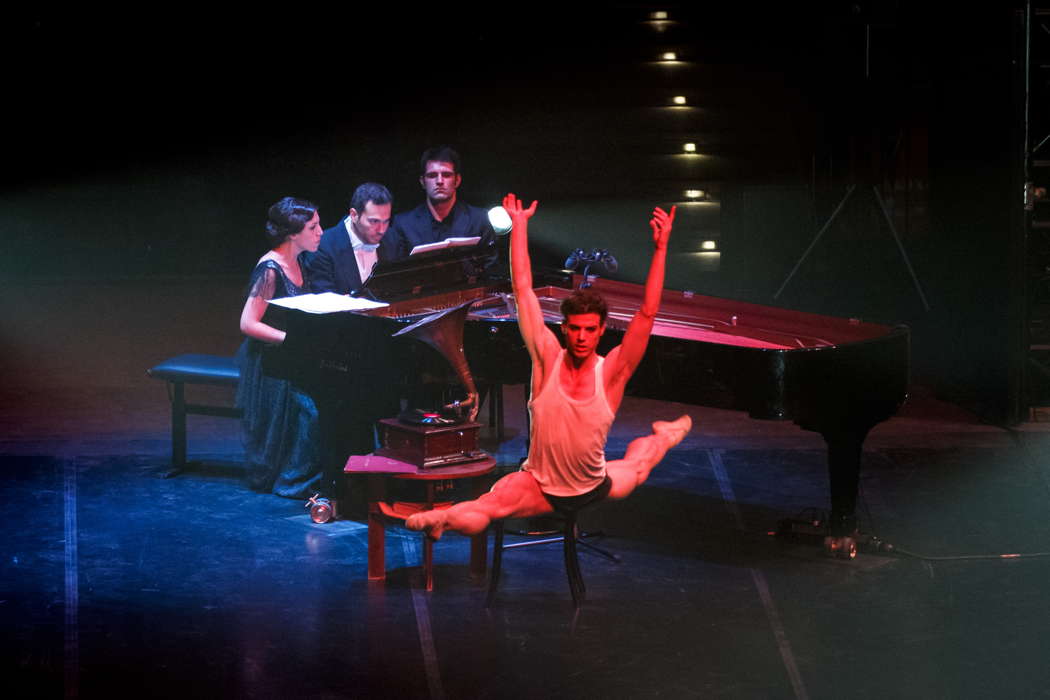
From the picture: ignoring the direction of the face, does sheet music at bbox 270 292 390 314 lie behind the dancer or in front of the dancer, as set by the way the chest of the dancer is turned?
behind

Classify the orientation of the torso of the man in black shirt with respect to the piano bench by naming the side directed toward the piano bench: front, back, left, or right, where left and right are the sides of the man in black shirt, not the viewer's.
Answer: right

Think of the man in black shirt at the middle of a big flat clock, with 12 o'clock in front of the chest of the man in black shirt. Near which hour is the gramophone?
The gramophone is roughly at 12 o'clock from the man in black shirt.

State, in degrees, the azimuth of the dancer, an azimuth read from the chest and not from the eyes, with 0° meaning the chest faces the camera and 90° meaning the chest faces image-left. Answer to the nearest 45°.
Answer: approximately 0°

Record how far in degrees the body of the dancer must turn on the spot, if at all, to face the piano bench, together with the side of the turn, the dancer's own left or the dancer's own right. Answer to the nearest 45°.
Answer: approximately 135° to the dancer's own right

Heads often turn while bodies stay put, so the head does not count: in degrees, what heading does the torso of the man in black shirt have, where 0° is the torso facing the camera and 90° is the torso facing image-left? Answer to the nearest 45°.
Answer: approximately 0°

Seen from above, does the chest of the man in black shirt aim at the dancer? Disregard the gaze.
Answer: yes

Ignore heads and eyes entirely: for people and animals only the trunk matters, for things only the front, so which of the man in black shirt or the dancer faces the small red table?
the man in black shirt

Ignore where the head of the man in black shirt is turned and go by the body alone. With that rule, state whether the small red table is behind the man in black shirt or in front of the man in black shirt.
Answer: in front

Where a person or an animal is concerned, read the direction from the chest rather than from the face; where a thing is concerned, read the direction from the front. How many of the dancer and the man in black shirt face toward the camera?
2
